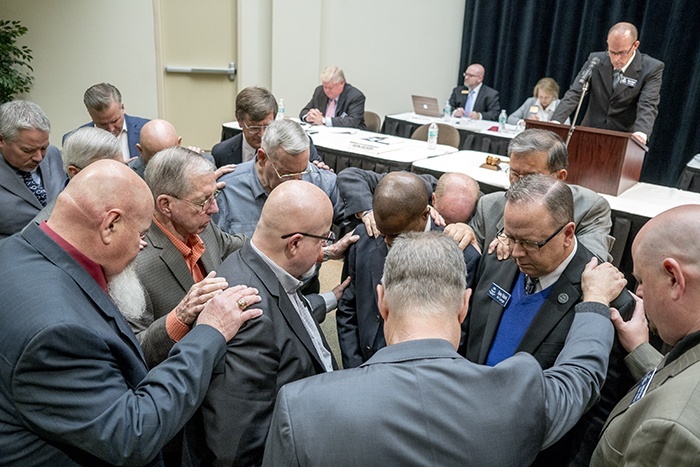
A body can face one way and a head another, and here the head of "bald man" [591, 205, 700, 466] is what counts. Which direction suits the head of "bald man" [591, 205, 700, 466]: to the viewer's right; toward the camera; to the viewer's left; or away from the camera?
to the viewer's left

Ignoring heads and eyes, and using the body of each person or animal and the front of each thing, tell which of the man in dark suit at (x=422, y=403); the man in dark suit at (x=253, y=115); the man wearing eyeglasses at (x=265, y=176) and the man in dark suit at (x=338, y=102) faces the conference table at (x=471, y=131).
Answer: the man in dark suit at (x=422, y=403)

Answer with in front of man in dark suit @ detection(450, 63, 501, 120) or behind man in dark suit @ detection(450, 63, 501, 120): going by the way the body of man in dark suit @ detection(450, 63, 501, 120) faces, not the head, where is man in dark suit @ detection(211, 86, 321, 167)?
in front

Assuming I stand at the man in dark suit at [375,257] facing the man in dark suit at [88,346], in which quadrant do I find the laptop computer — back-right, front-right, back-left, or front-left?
back-right

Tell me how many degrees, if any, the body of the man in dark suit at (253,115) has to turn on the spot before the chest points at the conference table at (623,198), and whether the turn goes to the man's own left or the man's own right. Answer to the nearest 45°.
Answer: approximately 45° to the man's own left

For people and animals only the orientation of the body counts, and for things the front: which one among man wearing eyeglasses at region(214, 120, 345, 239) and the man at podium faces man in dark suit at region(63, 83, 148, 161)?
the man at podium

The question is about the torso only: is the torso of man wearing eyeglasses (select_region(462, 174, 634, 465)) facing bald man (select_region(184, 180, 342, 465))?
yes

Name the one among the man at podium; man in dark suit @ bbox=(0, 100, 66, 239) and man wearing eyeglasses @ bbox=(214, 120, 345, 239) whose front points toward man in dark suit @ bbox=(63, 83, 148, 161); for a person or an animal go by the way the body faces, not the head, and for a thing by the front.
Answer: the man at podium

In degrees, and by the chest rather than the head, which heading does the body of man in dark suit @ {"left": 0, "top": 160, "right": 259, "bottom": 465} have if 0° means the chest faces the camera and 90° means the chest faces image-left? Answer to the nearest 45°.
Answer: approximately 225°

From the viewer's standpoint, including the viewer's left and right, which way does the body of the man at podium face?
facing the viewer and to the left of the viewer

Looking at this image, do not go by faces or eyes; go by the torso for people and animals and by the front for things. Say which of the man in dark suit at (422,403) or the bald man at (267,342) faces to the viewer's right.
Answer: the bald man

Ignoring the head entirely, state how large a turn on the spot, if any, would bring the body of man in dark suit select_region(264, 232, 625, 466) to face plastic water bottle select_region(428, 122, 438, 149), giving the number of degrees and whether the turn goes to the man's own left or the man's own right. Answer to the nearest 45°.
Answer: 0° — they already face it

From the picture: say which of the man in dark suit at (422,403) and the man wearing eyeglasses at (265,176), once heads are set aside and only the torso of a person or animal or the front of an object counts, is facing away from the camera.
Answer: the man in dark suit

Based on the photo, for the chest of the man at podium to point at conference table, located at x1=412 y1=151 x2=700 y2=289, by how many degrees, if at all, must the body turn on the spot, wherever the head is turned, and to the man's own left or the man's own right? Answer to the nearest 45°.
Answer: approximately 45° to the man's own left

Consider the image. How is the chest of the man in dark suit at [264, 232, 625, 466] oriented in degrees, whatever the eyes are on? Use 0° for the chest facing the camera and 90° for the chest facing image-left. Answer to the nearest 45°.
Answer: approximately 180°

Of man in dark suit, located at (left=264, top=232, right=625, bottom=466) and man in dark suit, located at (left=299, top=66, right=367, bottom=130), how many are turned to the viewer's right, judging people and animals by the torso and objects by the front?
0

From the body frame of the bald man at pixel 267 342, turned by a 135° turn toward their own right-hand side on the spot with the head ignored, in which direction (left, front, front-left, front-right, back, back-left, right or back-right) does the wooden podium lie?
back
